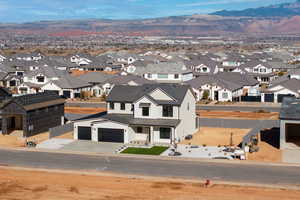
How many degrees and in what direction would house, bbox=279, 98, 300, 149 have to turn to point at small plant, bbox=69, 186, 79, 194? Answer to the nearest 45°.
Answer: approximately 45° to its right

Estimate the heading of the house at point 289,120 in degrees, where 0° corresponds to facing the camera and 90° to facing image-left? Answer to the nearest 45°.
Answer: approximately 0°

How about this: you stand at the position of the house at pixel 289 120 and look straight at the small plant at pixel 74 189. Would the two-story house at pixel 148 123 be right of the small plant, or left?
right

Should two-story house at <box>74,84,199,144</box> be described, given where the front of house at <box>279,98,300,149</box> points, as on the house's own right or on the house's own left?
on the house's own right

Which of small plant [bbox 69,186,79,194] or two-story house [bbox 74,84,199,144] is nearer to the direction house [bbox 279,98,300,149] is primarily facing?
the small plant

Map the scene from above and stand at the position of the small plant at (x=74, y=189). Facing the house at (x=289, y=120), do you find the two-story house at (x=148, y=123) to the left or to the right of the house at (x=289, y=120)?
left
